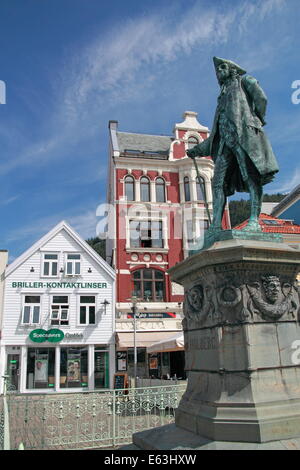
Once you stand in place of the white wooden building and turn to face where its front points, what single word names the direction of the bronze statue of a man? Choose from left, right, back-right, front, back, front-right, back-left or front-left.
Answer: front

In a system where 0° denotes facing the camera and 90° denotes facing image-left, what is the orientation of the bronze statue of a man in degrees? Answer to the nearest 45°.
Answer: approximately 45°

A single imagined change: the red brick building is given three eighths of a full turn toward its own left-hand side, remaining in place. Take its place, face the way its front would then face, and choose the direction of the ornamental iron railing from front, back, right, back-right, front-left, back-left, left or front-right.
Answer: back-right

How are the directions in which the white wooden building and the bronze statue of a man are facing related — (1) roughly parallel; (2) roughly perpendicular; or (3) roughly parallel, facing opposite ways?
roughly perpendicular

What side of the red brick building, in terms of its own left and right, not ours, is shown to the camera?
front

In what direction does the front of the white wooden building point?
toward the camera
